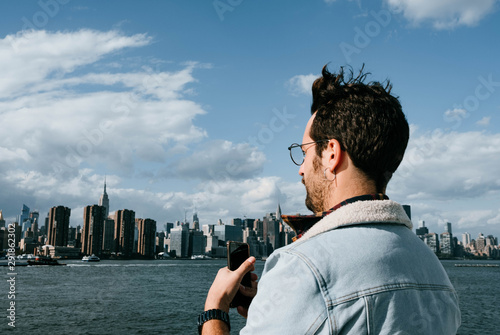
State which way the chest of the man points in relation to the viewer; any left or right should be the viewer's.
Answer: facing away from the viewer and to the left of the viewer

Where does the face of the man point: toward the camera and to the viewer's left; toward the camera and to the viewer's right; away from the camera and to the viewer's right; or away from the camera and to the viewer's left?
away from the camera and to the viewer's left
